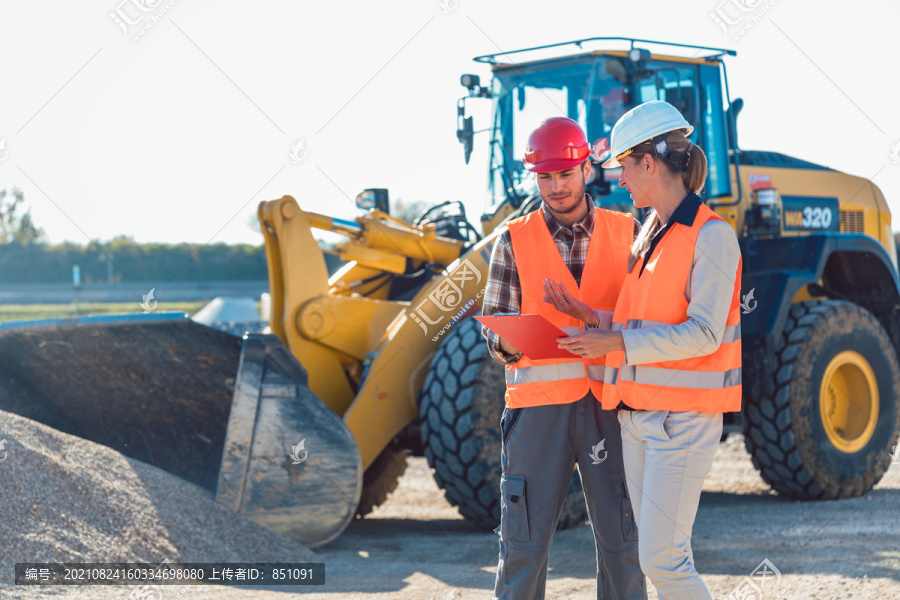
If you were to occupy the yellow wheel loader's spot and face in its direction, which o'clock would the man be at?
The man is roughly at 10 o'clock from the yellow wheel loader.

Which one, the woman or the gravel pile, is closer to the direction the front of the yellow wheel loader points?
the gravel pile

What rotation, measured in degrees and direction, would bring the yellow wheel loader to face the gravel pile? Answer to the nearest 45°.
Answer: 0° — it already faces it

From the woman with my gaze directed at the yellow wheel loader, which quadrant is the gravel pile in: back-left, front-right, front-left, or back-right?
front-left

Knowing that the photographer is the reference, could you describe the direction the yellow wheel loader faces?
facing the viewer and to the left of the viewer

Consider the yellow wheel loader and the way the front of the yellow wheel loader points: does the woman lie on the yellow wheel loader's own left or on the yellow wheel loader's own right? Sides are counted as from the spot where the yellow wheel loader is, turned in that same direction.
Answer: on the yellow wheel loader's own left
